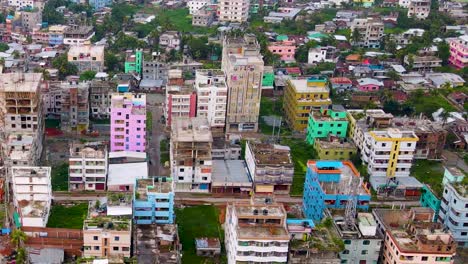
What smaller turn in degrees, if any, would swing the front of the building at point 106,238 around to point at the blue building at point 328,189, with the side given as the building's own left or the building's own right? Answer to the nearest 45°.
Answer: approximately 90° to the building's own left

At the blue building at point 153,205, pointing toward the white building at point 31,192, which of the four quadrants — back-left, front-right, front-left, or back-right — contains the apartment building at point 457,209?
back-right

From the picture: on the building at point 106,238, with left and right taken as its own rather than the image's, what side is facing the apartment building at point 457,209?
left

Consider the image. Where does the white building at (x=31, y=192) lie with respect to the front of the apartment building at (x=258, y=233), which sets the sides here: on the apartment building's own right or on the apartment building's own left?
on the apartment building's own right

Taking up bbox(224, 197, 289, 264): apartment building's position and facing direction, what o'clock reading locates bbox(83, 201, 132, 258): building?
The building is roughly at 3 o'clock from the apartment building.

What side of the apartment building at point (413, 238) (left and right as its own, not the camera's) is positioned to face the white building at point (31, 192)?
right

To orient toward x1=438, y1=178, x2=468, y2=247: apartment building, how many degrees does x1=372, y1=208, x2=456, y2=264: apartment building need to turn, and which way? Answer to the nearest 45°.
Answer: approximately 180°

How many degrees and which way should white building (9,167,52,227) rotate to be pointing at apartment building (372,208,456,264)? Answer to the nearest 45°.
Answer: approximately 45° to its left

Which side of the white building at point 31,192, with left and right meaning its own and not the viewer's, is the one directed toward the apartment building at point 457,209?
left

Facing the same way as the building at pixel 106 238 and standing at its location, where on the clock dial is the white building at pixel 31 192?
The white building is roughly at 5 o'clock from the building.
